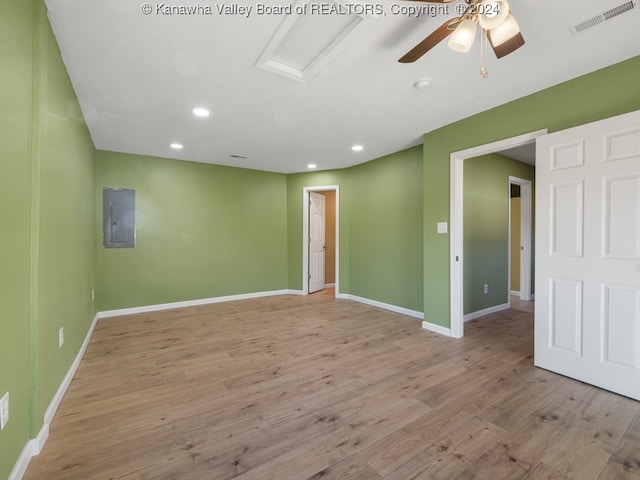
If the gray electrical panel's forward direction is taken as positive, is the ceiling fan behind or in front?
in front

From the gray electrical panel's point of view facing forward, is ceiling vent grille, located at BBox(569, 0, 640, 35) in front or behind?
in front

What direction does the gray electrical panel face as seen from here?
toward the camera

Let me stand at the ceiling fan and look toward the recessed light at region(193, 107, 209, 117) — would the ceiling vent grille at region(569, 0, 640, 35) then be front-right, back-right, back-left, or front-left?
back-right

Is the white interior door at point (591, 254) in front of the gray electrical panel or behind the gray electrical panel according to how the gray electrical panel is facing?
in front
